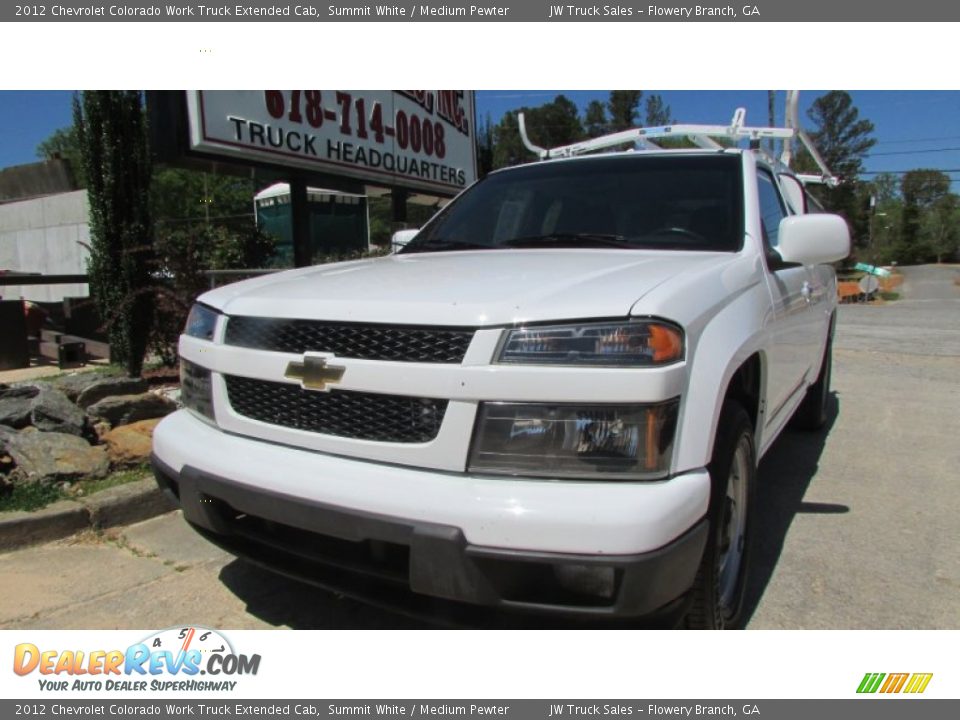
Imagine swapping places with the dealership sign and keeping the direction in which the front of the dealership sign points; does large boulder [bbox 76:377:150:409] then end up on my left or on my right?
on my right

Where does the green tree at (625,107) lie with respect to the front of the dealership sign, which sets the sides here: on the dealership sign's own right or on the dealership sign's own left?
on the dealership sign's own left

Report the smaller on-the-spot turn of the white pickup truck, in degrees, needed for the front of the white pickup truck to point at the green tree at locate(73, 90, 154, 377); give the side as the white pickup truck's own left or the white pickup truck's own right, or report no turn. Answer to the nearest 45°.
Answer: approximately 90° to the white pickup truck's own right

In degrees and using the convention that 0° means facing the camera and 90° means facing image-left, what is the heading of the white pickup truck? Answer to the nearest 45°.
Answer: approximately 45°

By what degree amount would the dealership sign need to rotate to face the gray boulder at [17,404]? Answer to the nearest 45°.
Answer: approximately 90° to its right

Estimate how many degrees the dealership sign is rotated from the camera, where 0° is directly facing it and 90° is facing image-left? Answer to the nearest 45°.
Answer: approximately 315°

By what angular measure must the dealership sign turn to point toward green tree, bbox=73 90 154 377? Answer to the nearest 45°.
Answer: approximately 90° to its right

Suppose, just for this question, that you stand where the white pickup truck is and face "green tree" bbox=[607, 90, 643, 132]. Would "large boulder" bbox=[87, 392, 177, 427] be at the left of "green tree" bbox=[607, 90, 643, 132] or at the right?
left
